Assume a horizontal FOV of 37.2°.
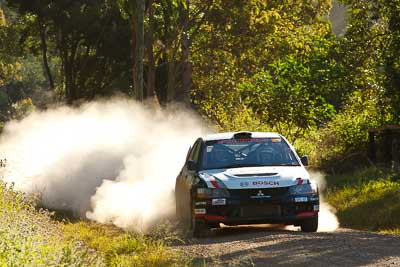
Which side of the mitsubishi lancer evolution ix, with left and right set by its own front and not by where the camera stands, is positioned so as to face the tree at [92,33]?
back

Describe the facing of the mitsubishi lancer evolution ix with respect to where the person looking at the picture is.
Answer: facing the viewer
